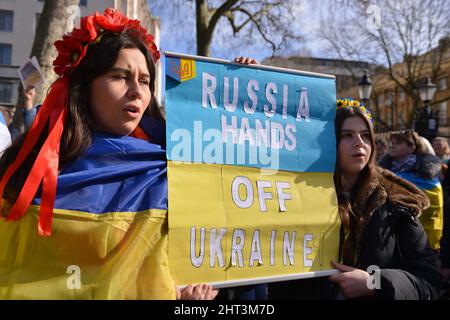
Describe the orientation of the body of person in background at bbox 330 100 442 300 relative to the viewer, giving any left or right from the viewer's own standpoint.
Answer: facing the viewer and to the left of the viewer

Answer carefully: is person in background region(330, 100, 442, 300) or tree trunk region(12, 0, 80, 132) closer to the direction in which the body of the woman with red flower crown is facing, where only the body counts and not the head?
the person in background

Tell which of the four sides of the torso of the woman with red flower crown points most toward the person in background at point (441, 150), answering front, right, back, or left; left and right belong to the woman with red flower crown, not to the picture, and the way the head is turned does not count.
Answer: left

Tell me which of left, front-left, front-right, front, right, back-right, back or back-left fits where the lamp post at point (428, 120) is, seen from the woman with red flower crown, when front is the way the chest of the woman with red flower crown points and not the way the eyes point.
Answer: left

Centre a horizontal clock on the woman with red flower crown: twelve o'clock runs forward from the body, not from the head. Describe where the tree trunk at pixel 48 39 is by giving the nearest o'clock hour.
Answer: The tree trunk is roughly at 7 o'clock from the woman with red flower crown.

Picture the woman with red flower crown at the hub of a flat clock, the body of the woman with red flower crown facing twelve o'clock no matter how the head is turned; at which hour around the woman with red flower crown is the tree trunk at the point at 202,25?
The tree trunk is roughly at 8 o'clock from the woman with red flower crown.

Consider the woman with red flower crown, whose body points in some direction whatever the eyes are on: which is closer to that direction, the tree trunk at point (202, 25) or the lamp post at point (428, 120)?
the lamp post

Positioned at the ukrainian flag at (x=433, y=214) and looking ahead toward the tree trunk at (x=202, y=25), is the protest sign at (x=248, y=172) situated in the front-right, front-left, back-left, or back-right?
back-left

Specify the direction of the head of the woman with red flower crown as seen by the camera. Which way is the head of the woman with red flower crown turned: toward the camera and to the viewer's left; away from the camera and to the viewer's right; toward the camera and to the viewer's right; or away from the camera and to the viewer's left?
toward the camera and to the viewer's right

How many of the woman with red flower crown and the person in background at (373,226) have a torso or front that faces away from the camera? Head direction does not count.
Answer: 0

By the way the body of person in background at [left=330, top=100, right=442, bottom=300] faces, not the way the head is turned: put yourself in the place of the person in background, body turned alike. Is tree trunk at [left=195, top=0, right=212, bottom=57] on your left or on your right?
on your right

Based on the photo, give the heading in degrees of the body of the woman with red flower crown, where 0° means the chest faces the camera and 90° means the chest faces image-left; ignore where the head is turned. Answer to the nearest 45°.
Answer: approximately 315°
